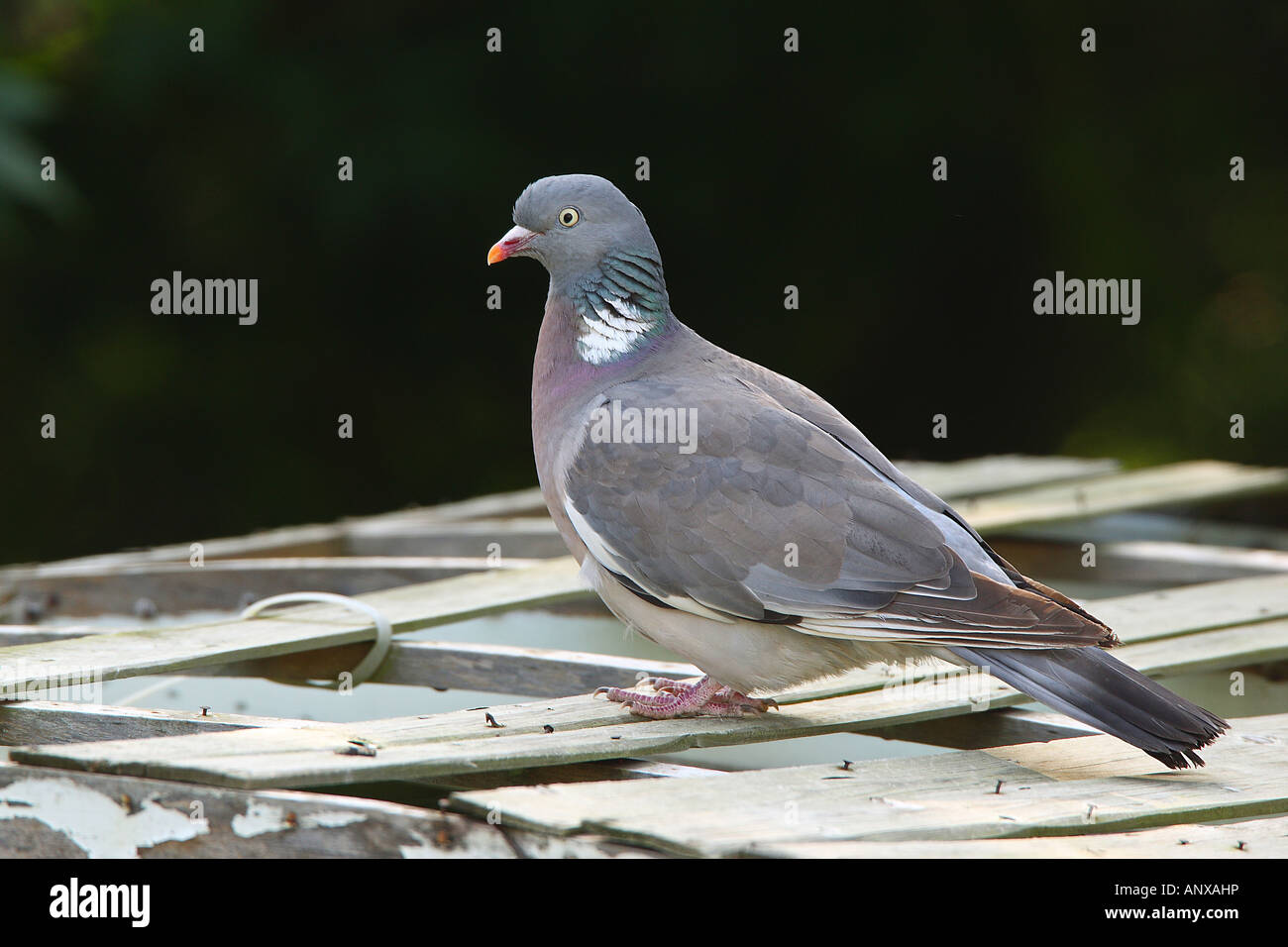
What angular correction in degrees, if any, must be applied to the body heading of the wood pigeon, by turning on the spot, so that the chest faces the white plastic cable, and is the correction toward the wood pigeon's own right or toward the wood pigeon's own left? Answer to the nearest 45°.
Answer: approximately 45° to the wood pigeon's own right

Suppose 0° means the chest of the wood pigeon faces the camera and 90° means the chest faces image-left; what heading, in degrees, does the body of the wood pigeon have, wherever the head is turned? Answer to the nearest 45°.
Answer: approximately 90°
